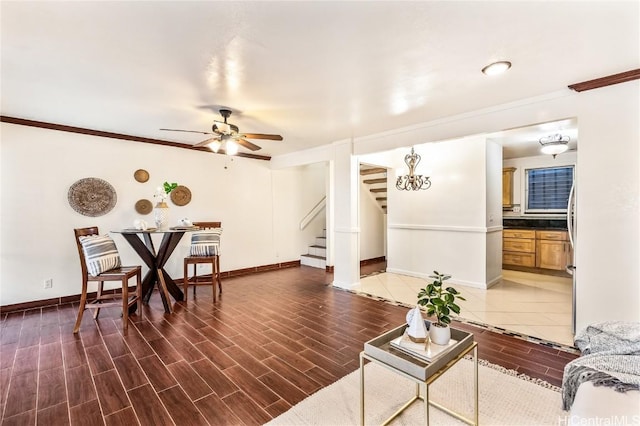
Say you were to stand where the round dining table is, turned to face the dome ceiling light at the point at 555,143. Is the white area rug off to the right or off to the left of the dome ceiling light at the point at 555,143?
right

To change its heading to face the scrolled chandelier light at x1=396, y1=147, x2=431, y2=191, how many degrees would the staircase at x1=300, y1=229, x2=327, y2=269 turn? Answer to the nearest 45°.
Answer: approximately 90° to its left

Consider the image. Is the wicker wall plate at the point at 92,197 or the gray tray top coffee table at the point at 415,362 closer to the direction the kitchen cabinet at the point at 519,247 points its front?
the gray tray top coffee table

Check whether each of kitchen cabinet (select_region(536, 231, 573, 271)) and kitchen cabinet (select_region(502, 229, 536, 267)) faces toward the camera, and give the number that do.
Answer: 2

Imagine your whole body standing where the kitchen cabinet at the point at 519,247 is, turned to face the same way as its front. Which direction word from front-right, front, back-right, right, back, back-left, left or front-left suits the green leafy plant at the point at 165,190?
front-right

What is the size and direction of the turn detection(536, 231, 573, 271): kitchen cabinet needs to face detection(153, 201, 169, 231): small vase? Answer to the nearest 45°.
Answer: approximately 45° to its right

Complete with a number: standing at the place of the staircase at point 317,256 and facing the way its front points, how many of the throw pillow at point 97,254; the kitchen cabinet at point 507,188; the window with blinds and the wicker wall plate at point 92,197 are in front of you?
2

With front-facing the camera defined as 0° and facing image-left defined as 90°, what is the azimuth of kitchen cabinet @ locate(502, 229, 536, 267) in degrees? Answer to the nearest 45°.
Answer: approximately 0°
